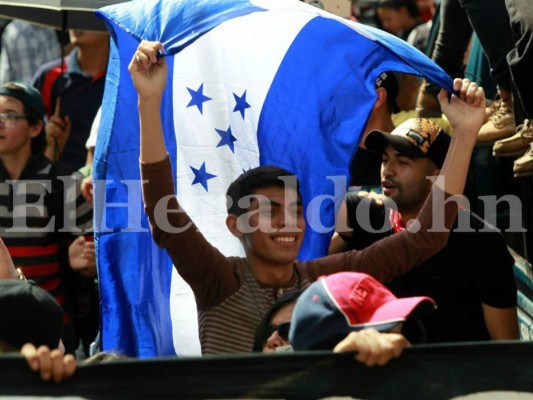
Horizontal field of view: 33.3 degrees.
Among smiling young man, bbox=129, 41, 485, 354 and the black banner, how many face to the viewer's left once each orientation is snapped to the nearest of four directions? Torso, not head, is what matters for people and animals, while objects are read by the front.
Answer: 0

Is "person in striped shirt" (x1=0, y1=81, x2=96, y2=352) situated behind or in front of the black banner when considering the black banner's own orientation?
behind

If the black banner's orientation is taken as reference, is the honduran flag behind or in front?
behind

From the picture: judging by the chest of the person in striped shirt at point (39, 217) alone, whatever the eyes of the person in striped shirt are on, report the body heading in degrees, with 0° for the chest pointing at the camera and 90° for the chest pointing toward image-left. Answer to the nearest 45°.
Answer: approximately 45°

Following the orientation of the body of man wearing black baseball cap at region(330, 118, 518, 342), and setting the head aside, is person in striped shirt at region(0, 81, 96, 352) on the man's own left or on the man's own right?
on the man's own right

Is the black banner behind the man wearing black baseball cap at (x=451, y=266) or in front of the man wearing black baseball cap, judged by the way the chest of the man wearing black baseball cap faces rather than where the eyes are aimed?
in front

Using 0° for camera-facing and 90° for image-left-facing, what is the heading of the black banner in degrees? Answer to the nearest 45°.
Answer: approximately 0°
